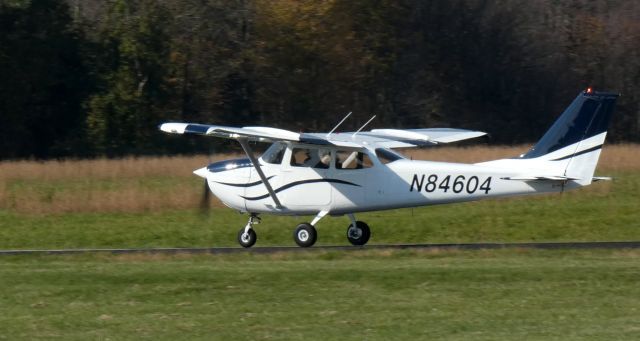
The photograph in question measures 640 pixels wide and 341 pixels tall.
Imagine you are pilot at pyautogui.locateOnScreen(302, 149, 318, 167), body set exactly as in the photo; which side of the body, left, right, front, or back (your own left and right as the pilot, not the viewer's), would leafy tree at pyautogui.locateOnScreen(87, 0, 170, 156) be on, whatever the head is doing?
right

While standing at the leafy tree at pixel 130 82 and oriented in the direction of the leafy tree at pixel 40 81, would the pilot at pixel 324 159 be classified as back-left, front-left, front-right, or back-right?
back-left

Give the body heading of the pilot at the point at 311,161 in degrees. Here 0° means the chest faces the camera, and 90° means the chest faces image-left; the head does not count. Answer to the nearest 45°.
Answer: approximately 90°

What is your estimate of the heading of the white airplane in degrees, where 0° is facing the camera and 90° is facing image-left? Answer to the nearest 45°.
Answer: approximately 135°

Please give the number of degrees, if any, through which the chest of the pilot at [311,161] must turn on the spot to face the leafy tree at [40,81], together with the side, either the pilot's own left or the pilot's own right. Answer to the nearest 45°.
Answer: approximately 45° to the pilot's own right
